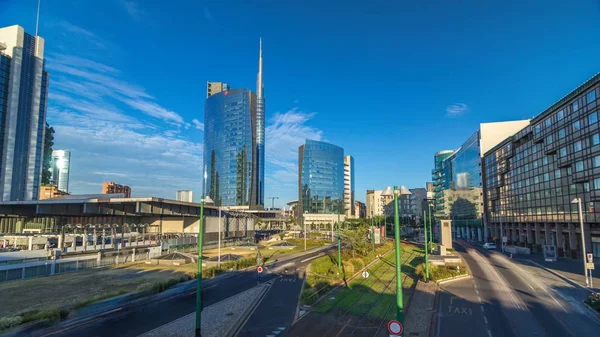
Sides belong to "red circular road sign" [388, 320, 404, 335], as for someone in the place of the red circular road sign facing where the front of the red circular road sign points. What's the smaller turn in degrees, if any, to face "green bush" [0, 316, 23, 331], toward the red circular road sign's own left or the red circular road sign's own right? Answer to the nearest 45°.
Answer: approximately 90° to the red circular road sign's own right

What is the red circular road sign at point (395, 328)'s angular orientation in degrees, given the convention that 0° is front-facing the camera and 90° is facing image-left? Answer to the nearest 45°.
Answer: approximately 0°

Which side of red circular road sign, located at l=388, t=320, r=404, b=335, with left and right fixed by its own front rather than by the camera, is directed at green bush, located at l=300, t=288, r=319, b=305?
back

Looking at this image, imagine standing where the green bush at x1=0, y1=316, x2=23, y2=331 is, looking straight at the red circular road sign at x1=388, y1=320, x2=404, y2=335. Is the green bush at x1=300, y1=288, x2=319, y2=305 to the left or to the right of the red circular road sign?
left

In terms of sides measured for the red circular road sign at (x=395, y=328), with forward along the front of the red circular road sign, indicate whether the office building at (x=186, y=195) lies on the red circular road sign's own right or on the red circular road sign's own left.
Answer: on the red circular road sign's own right

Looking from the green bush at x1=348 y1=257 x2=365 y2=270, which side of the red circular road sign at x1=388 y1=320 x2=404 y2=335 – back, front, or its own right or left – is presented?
back

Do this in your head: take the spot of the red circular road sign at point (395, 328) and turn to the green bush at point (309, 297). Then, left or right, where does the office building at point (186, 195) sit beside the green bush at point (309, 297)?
left
